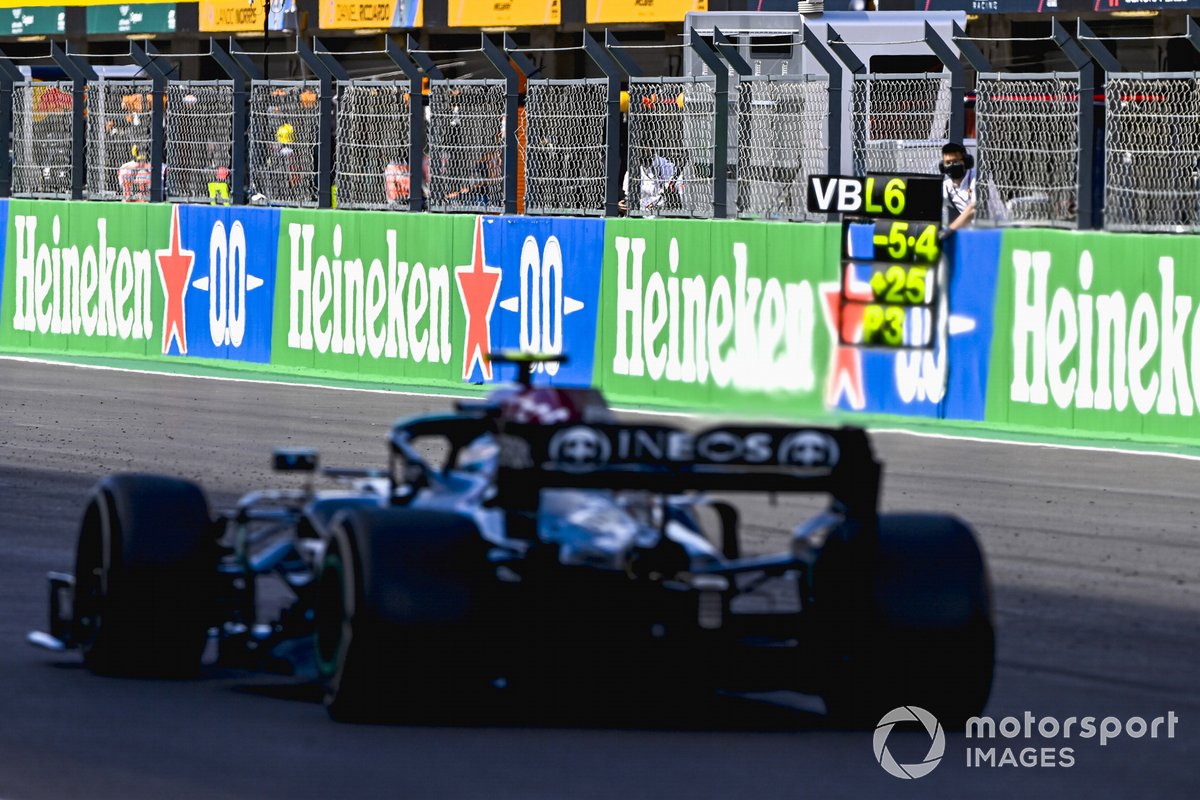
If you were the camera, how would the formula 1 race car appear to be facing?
facing away from the viewer and to the left of the viewer

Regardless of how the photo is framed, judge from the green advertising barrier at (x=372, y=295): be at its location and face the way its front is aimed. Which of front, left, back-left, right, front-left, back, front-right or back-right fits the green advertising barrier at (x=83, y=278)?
right

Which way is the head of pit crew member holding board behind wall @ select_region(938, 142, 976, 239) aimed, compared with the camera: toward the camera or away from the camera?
toward the camera

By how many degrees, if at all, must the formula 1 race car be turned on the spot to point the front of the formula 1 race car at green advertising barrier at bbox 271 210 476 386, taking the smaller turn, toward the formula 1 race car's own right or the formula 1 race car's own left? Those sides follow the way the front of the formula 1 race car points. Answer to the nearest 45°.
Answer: approximately 45° to the formula 1 race car's own right

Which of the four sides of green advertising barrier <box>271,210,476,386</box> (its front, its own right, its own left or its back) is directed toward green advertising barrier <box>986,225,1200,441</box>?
left

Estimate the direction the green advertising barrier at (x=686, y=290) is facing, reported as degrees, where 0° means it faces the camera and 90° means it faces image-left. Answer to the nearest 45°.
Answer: approximately 45°

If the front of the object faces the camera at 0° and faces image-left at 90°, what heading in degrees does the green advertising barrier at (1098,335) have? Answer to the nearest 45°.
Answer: approximately 45°

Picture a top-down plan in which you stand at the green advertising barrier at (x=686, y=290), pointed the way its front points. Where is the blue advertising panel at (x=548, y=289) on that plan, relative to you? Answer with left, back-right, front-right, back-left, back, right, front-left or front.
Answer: right

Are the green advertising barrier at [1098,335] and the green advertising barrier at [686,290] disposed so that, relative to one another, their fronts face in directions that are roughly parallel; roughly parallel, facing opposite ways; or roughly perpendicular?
roughly parallel

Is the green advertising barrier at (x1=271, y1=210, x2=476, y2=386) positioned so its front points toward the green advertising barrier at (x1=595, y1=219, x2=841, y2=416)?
no

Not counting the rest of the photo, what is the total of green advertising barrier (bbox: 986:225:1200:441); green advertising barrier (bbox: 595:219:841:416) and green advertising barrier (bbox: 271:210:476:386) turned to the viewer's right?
0

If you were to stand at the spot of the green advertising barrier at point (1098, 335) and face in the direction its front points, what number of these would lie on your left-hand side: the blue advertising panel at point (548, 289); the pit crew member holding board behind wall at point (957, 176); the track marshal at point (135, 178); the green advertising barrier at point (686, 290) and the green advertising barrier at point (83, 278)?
0

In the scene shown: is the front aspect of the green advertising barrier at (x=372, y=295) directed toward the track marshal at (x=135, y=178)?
no

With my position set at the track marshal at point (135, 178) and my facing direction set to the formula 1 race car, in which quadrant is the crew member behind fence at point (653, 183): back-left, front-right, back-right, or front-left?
front-left

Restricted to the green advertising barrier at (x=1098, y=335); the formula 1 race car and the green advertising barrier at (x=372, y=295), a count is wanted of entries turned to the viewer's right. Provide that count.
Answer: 0

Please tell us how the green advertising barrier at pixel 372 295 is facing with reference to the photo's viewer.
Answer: facing the viewer and to the left of the viewer

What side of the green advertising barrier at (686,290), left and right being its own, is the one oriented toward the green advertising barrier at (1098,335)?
left

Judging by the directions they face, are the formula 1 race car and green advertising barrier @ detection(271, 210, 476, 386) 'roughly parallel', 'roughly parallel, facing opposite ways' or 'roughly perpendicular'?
roughly perpendicular

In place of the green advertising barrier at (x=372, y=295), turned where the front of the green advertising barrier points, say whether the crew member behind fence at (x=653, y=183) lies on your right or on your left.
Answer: on your left

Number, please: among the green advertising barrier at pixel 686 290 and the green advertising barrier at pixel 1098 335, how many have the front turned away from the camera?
0

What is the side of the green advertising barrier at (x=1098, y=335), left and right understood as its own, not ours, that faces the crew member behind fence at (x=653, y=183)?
right
